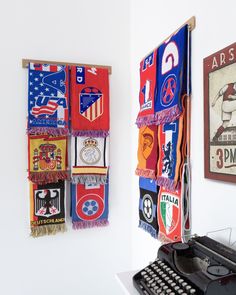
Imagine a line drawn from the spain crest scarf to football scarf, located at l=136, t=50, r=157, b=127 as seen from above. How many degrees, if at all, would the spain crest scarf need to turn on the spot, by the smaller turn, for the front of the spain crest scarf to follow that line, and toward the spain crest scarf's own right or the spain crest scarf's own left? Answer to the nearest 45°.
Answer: approximately 45° to the spain crest scarf's own left

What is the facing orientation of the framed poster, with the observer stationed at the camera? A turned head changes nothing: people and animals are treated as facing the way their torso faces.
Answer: facing the viewer and to the left of the viewer

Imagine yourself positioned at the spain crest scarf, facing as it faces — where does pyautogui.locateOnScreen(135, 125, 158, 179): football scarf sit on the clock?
The football scarf is roughly at 10 o'clock from the spain crest scarf.

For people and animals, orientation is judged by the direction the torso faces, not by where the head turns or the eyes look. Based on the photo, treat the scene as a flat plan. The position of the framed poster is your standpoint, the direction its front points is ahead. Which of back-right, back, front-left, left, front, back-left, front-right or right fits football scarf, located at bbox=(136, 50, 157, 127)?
right

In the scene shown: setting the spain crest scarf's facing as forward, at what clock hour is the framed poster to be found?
The framed poster is roughly at 11 o'clock from the spain crest scarf.

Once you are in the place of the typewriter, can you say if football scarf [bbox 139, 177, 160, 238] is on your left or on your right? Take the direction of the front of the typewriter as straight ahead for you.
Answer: on your right

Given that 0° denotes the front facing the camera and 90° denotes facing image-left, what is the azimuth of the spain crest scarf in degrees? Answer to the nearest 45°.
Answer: approximately 0°

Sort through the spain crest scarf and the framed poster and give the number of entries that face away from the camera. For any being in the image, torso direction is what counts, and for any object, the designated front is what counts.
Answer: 0

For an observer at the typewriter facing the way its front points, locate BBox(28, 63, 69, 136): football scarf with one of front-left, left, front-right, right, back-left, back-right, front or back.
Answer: right

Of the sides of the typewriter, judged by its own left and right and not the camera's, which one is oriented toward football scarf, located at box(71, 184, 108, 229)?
right
